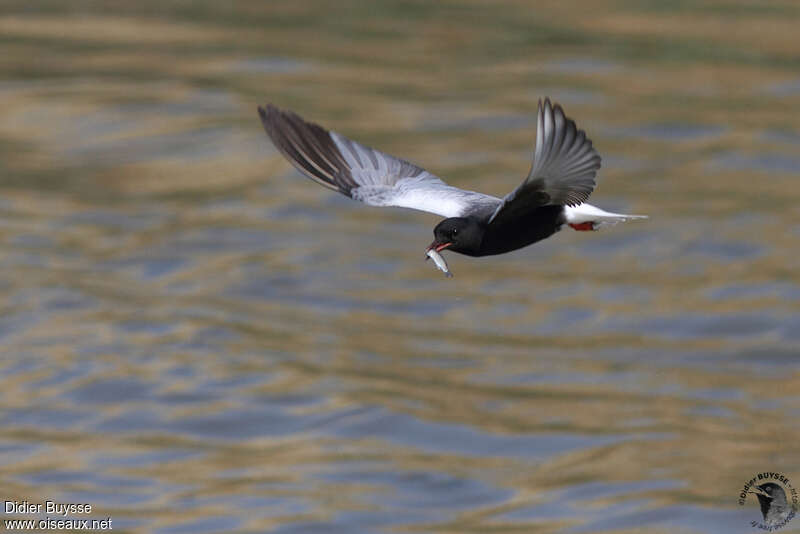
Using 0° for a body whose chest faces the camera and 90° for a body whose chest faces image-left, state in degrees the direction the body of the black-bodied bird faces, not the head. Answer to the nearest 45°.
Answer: approximately 45°
